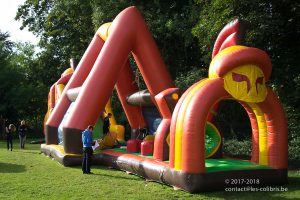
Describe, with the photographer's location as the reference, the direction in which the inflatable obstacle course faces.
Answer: facing the viewer and to the right of the viewer

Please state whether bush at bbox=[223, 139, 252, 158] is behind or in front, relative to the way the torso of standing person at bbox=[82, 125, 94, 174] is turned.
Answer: in front
